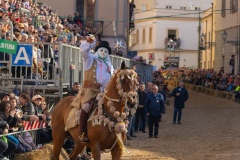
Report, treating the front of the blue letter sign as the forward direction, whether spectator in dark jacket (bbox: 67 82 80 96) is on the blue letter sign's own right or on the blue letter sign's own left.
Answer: on the blue letter sign's own left

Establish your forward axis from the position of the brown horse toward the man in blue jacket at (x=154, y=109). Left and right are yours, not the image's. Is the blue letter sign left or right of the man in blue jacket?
left
